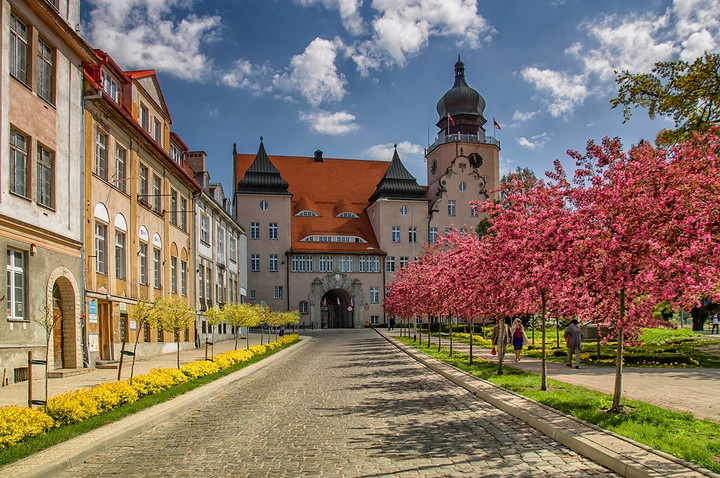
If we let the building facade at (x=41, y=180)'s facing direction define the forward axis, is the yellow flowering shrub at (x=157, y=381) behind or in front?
in front

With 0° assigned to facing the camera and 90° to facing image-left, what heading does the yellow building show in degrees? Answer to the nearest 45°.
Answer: approximately 315°

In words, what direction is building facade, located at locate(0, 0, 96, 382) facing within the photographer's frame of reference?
facing the viewer and to the right of the viewer

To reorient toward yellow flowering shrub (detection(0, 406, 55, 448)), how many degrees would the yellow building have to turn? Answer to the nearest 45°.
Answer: approximately 45° to its right

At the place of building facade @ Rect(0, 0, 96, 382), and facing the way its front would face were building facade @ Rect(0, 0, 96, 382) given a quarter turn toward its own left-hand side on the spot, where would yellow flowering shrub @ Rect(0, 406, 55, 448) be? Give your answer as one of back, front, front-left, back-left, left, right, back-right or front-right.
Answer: back-right

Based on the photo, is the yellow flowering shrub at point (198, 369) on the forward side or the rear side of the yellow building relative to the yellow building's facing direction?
on the forward side

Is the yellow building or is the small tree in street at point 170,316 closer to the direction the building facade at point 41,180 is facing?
the small tree in street

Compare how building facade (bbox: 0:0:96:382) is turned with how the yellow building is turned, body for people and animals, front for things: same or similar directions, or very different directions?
same or similar directions

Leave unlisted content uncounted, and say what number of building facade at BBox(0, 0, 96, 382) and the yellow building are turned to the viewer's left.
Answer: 0

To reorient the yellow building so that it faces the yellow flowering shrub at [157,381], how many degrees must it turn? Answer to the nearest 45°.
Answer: approximately 45° to its right
